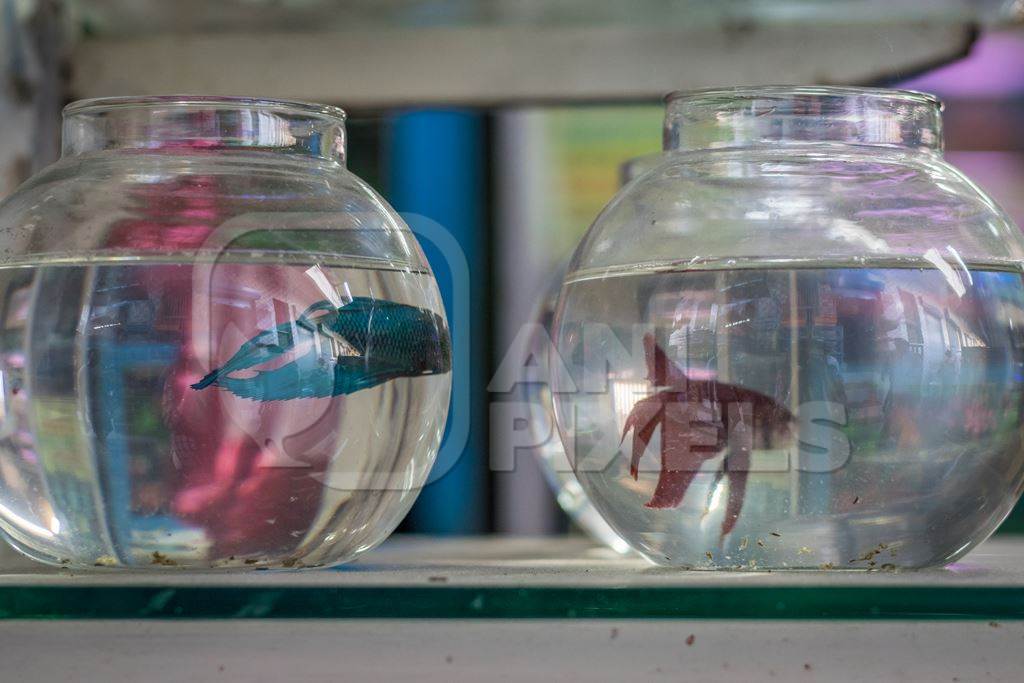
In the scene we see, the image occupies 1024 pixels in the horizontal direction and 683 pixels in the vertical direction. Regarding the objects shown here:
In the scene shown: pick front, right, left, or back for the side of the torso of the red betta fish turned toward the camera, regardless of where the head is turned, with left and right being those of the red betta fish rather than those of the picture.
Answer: right

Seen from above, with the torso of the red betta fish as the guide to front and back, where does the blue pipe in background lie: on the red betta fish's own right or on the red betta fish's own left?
on the red betta fish's own left
